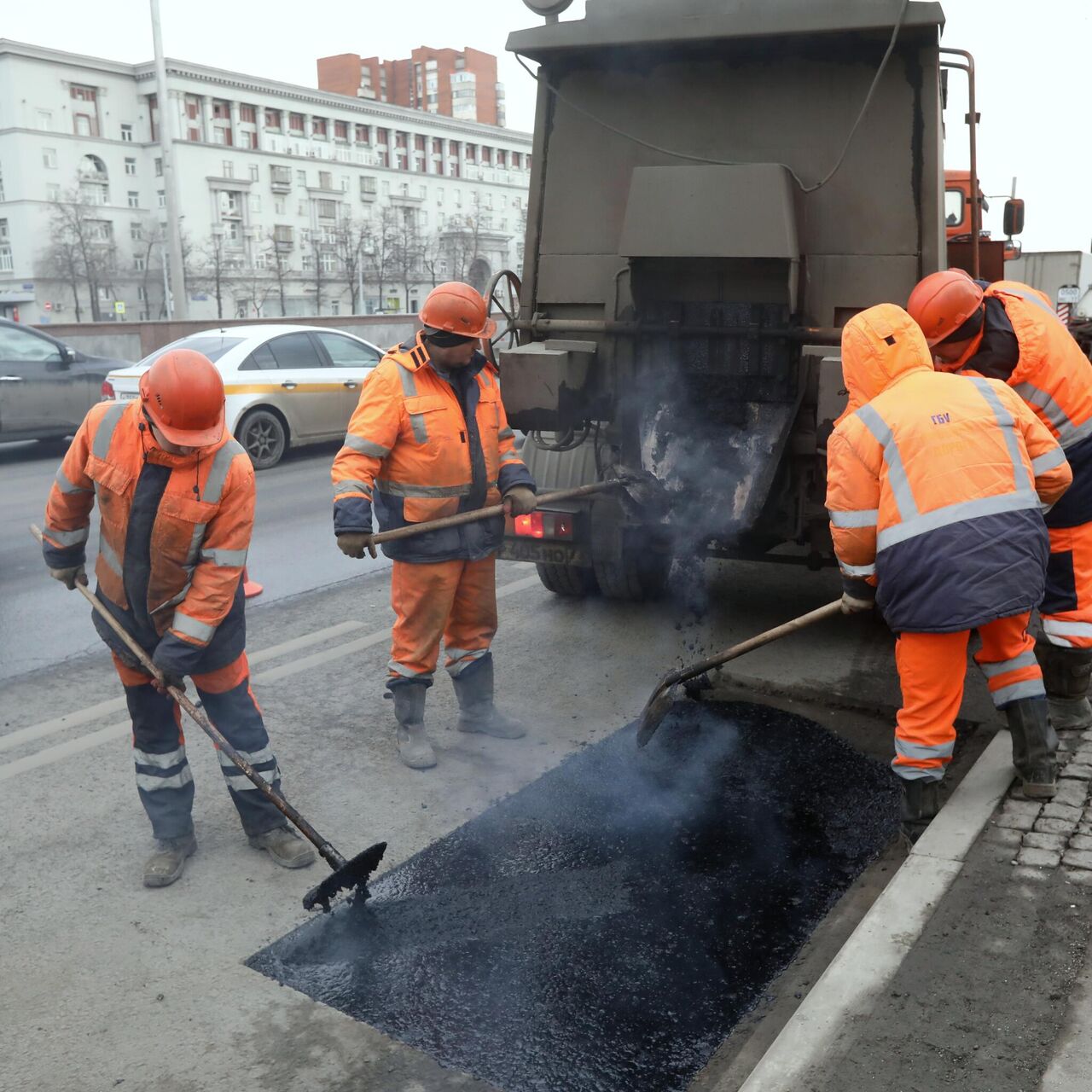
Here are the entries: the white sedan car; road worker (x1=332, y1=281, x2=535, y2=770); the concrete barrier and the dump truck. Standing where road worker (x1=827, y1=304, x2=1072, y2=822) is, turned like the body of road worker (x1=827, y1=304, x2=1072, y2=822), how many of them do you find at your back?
0

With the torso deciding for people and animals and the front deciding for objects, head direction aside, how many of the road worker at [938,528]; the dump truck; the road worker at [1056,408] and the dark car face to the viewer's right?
1

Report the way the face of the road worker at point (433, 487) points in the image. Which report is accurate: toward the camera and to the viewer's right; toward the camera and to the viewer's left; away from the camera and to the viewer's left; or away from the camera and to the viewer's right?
toward the camera and to the viewer's right

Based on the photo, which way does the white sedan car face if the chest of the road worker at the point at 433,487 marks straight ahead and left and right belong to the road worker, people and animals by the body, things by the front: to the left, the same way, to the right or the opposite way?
to the left

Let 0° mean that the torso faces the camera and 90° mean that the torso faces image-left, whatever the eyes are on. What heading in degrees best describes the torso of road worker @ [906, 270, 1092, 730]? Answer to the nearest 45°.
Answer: approximately 90°

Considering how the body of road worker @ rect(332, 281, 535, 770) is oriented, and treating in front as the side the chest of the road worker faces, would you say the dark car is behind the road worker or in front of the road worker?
behind

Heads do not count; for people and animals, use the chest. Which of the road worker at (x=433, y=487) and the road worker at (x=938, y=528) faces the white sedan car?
the road worker at (x=938, y=528)

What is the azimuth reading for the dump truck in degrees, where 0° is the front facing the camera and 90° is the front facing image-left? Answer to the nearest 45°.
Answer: approximately 180°

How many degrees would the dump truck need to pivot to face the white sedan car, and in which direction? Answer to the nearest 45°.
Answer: approximately 45° to its left

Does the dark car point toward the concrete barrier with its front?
no

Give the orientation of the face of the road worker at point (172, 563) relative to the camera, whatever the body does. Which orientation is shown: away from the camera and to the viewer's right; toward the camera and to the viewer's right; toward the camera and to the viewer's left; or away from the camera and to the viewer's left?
toward the camera and to the viewer's right
